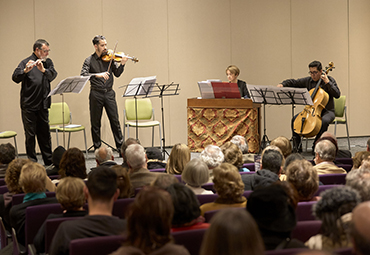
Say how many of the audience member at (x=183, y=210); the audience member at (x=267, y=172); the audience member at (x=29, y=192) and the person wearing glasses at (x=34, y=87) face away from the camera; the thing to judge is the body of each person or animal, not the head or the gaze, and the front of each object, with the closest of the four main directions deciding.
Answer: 3

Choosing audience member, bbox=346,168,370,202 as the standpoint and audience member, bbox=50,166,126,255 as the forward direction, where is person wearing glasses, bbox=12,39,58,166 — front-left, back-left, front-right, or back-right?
front-right

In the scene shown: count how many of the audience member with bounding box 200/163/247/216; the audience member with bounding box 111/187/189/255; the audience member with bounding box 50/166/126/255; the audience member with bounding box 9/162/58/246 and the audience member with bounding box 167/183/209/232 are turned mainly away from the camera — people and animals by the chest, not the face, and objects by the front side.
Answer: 5

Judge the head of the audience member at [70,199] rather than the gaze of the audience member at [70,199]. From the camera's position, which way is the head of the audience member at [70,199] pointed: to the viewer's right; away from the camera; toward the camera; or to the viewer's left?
away from the camera

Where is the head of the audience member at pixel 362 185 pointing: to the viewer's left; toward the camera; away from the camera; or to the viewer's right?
away from the camera

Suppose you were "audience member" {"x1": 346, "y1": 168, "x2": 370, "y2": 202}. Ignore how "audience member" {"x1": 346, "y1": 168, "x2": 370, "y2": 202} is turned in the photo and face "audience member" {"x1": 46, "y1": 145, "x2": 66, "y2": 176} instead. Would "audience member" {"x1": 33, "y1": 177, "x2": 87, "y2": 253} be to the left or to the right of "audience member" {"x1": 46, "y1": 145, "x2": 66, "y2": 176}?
left

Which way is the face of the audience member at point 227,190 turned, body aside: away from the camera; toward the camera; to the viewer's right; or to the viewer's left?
away from the camera

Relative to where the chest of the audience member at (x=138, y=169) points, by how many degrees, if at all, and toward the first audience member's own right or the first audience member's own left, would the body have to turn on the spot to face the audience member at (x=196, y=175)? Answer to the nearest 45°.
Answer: approximately 135° to the first audience member's own right

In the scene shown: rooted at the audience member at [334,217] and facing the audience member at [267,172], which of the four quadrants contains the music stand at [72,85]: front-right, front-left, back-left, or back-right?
front-left

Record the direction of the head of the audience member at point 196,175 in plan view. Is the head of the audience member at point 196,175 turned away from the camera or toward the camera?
away from the camera

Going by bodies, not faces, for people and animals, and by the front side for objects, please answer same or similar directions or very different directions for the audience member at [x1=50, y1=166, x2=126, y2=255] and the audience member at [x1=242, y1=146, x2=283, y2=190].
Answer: same or similar directions

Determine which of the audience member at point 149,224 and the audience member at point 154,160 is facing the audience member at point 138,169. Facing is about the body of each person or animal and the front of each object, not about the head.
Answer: the audience member at point 149,224

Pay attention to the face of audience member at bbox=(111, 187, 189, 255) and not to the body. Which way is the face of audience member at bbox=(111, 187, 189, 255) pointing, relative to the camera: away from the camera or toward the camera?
away from the camera

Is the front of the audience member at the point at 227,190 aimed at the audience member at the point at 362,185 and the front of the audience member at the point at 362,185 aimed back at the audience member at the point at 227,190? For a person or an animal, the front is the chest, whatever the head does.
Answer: no

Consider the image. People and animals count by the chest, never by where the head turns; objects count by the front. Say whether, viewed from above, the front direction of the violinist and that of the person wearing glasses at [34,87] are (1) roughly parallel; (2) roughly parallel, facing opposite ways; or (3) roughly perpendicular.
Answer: roughly parallel

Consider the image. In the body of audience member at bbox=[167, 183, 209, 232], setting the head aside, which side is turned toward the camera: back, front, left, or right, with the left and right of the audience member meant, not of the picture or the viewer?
back

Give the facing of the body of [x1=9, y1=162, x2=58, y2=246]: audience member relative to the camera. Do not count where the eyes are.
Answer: away from the camera

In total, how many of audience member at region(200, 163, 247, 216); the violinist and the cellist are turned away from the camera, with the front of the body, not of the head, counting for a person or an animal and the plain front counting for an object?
1

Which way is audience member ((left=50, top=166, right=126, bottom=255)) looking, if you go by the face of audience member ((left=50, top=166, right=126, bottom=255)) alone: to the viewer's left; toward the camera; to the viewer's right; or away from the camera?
away from the camera

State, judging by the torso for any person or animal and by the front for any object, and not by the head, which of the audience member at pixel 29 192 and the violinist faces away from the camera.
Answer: the audience member

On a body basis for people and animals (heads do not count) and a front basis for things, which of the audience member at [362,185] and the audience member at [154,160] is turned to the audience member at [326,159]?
the audience member at [362,185]

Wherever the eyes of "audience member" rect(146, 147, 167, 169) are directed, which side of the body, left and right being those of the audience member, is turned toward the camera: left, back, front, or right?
back
